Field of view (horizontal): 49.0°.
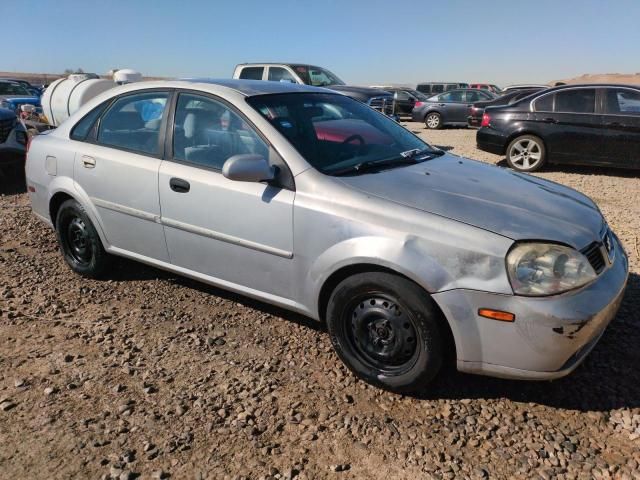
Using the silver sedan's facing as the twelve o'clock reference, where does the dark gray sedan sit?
The dark gray sedan is roughly at 8 o'clock from the silver sedan.

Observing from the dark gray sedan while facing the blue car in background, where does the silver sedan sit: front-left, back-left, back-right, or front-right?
front-left

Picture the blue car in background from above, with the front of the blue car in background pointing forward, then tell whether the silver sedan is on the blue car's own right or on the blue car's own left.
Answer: on the blue car's own right

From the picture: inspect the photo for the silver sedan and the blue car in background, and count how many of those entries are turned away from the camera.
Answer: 0

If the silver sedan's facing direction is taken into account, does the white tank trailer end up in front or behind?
behind

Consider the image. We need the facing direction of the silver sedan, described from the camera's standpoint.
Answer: facing the viewer and to the right of the viewer

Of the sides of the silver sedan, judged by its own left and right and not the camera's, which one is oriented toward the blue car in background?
back
